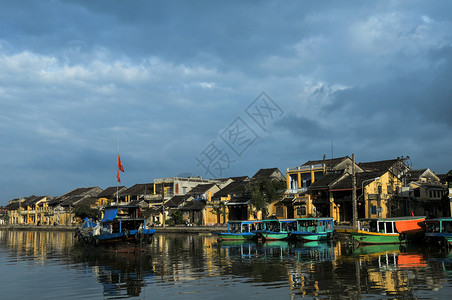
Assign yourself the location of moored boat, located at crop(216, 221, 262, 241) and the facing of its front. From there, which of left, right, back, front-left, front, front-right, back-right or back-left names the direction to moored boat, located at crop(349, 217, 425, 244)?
back-left

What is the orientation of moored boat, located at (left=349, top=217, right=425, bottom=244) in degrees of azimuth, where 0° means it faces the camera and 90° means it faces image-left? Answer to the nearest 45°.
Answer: approximately 90°

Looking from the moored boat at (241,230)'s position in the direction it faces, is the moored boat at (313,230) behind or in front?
behind

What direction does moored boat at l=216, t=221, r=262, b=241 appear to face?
to the viewer's left

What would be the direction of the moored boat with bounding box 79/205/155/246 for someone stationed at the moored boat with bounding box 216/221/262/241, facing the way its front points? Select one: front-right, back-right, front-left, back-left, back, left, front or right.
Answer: front-left

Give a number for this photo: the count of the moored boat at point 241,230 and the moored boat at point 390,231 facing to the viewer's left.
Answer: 2

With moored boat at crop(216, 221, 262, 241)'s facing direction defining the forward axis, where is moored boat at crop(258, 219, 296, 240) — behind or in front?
behind

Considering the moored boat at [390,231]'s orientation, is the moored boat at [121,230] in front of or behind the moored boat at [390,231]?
in front
